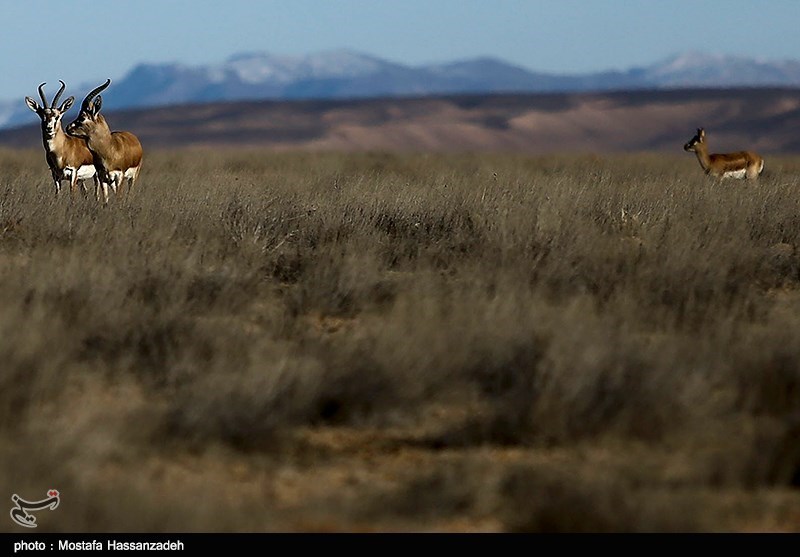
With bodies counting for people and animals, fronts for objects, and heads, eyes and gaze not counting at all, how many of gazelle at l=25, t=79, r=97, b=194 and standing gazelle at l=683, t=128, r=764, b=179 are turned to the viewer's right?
0

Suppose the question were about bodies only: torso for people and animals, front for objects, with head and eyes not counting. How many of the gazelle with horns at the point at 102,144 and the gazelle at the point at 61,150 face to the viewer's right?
0

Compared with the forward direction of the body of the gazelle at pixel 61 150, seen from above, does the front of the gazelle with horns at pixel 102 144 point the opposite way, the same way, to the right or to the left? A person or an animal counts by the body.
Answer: the same way

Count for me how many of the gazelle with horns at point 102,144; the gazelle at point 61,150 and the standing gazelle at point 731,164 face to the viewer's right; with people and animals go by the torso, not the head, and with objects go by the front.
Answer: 0

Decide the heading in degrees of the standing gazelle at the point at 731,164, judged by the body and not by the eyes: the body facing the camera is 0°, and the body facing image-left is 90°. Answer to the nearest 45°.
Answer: approximately 90°

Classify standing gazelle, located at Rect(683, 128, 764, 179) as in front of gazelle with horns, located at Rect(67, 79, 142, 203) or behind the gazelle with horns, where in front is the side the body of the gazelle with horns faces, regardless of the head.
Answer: behind

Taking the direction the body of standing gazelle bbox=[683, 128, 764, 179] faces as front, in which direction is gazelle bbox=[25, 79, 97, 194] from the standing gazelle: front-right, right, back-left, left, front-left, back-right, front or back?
front-left

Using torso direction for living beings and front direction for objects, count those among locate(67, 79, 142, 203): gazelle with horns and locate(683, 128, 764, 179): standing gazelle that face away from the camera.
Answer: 0

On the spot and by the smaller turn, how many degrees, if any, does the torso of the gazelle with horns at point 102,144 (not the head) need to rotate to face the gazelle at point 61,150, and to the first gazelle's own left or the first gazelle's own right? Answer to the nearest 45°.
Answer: approximately 45° to the first gazelle's own right

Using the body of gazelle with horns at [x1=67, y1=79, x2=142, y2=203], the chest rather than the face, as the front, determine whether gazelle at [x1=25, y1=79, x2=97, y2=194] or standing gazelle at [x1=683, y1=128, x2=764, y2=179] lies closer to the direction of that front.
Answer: the gazelle

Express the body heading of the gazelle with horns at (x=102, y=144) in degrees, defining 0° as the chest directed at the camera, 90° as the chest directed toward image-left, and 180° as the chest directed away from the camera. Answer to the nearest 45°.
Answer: approximately 45°

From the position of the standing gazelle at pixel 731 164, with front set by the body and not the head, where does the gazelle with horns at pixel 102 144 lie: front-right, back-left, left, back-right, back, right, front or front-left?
front-left

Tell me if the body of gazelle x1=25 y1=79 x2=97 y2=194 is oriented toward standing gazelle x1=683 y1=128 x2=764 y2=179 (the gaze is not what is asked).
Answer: no

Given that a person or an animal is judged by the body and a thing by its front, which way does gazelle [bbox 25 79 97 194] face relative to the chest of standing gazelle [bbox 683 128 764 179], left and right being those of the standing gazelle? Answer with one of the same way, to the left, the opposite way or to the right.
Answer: to the left
